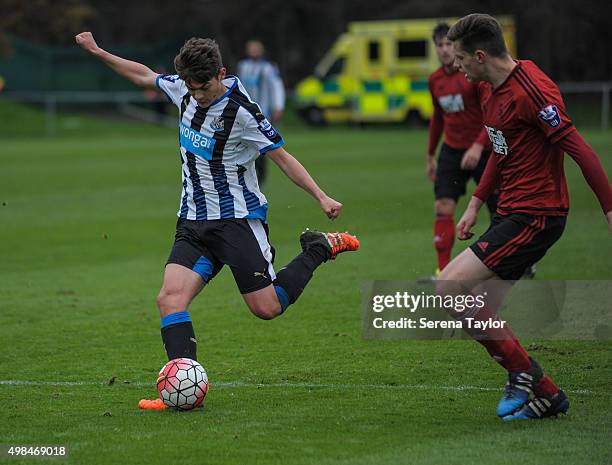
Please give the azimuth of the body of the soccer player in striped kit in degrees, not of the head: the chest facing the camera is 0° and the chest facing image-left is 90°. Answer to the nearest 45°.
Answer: approximately 45°

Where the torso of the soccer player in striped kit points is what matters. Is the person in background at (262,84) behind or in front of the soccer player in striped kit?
behind

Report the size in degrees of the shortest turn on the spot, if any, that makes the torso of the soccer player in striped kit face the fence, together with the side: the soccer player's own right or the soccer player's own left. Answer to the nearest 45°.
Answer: approximately 135° to the soccer player's own right
